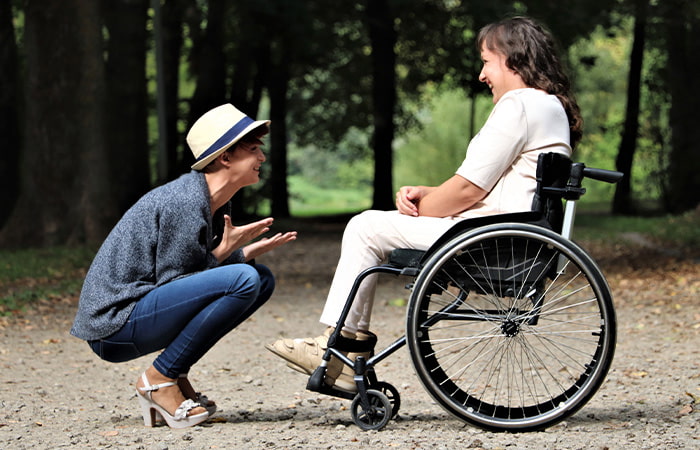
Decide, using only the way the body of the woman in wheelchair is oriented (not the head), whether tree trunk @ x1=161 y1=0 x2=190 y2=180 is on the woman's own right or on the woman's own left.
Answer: on the woman's own right

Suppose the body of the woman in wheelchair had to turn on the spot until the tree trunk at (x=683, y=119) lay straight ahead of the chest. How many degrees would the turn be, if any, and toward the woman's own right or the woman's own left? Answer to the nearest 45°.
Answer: approximately 90° to the woman's own right

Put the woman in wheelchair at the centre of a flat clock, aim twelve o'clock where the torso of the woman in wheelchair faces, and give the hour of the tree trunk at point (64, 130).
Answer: The tree trunk is roughly at 2 o'clock from the woman in wheelchair.

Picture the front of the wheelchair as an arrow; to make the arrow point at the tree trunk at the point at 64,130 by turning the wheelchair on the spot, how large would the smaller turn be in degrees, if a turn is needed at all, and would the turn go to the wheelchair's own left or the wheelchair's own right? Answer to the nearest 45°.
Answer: approximately 45° to the wheelchair's own right

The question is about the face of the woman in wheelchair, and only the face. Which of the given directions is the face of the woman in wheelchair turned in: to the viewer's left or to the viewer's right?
to the viewer's left

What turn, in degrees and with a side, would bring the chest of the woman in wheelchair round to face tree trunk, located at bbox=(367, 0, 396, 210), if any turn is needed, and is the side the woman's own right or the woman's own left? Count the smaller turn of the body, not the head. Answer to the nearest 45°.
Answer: approximately 90° to the woman's own right

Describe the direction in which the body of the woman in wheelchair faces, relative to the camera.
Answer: to the viewer's left

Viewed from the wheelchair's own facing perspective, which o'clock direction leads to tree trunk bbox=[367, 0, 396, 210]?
The tree trunk is roughly at 3 o'clock from the wheelchair.

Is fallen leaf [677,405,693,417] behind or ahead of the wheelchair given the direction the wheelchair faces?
behind

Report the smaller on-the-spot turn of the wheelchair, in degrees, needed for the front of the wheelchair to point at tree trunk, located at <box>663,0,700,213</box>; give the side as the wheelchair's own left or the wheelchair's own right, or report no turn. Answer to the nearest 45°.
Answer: approximately 90° to the wheelchair's own right

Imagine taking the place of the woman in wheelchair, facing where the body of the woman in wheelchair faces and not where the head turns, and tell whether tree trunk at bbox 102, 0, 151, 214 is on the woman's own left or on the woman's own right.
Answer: on the woman's own right

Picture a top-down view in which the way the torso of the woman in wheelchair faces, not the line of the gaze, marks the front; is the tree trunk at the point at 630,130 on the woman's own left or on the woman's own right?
on the woman's own right

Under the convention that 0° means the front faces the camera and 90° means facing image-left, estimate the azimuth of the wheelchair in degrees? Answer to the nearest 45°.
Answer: approximately 90°

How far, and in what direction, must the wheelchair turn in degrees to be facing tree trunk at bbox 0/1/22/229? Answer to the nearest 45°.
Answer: approximately 45° to its right
